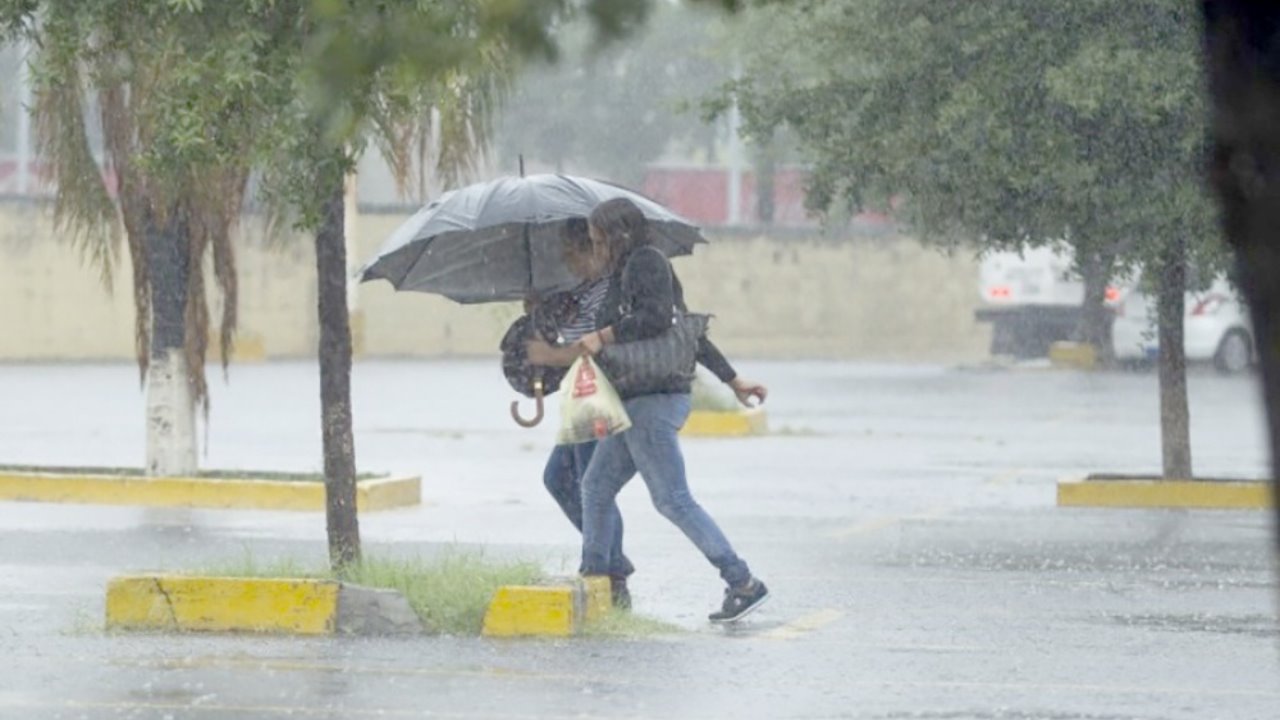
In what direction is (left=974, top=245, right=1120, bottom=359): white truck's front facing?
away from the camera

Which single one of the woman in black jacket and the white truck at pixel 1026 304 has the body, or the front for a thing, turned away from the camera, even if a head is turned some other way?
the white truck

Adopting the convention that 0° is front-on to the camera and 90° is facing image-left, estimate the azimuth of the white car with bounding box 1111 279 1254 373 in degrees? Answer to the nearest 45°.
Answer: approximately 225°

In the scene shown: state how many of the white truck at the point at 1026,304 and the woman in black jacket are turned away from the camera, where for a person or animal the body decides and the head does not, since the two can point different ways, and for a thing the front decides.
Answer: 1

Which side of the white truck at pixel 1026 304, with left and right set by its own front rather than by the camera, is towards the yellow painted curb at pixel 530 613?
back

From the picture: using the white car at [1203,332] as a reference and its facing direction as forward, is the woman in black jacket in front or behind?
behind
